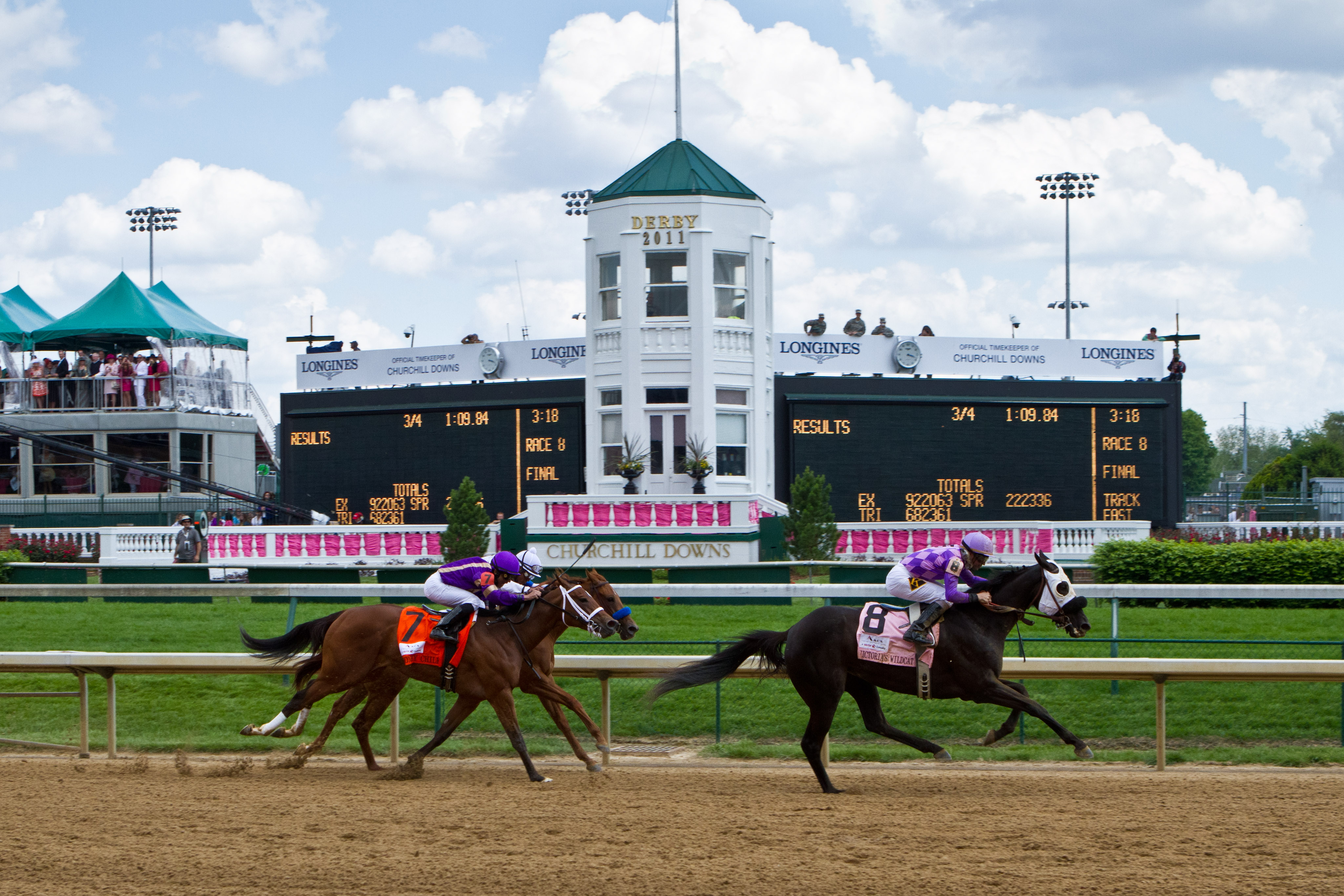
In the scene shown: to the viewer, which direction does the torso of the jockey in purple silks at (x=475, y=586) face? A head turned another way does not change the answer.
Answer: to the viewer's right

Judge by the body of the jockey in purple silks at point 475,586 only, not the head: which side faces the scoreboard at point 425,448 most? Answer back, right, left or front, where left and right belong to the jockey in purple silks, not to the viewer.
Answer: left

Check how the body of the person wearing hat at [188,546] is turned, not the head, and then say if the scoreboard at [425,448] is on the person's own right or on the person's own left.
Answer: on the person's own left

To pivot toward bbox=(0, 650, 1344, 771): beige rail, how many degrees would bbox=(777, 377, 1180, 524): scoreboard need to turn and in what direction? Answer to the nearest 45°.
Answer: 0° — it already faces it

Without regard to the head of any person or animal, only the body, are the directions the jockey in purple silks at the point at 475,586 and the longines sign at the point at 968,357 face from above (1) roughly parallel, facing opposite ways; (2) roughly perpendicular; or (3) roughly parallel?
roughly perpendicular

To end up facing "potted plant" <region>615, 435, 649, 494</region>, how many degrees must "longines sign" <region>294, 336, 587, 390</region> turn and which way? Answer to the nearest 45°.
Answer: approximately 45° to its left

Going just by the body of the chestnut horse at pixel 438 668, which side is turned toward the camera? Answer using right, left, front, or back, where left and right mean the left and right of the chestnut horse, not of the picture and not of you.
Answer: right

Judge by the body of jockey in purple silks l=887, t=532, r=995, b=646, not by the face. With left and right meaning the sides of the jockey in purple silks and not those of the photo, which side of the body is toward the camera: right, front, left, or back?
right

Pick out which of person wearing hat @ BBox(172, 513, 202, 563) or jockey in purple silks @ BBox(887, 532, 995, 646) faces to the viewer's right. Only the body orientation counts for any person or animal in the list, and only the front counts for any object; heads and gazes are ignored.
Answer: the jockey in purple silks

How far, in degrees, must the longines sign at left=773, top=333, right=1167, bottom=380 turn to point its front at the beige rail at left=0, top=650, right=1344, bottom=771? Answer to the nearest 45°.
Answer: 0° — it already faces it

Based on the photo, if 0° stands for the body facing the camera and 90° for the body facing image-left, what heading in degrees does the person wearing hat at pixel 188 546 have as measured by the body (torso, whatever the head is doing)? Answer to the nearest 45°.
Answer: approximately 0°

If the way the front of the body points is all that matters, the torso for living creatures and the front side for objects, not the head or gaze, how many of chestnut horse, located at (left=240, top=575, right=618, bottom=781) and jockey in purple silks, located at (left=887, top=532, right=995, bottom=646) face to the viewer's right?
2

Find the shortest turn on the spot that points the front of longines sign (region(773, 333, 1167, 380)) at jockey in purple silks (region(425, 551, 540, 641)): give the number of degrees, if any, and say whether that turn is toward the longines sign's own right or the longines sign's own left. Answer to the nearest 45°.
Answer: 0° — it already faces them

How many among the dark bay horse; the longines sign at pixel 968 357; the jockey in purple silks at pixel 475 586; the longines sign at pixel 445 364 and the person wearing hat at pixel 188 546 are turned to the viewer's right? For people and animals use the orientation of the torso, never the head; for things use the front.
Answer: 2

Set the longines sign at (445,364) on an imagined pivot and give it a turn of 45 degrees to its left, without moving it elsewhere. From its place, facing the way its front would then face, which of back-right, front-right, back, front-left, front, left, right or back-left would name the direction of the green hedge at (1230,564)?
front

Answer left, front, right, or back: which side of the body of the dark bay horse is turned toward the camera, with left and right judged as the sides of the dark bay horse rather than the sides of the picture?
right
